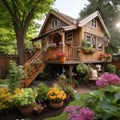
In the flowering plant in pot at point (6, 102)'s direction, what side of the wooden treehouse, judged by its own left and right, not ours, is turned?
front

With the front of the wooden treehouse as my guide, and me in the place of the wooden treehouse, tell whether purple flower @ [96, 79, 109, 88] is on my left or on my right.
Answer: on my left

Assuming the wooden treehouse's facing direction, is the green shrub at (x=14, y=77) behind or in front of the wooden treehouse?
in front

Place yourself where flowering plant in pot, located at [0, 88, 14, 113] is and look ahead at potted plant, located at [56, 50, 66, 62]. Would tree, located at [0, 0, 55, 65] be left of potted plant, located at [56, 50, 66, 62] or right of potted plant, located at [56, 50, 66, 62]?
left

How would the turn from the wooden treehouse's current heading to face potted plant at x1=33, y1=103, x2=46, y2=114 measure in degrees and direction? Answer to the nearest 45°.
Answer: approximately 45° to its left

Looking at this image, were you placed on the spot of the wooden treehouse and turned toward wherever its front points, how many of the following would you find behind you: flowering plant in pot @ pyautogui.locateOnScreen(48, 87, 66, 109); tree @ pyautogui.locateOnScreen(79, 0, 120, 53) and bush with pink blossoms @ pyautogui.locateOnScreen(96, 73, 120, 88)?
1

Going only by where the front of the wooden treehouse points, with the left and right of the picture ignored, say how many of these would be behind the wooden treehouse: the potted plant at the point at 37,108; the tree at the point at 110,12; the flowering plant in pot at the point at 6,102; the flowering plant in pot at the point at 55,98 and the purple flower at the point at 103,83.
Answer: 1

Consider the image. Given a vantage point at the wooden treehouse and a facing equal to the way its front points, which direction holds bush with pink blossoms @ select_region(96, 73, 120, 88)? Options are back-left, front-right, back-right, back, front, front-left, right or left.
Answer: front-left

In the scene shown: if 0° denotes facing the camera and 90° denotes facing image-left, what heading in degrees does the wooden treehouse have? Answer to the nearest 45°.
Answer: approximately 45°

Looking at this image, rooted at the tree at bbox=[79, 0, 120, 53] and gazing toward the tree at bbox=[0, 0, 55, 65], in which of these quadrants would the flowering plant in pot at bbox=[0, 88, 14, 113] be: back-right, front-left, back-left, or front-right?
front-left

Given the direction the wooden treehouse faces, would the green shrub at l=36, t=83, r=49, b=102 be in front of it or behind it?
in front

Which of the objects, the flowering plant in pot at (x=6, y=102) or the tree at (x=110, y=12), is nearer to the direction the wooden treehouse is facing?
the flowering plant in pot

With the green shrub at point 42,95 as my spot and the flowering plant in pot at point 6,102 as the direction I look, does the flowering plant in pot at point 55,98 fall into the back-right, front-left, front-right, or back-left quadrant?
back-left
